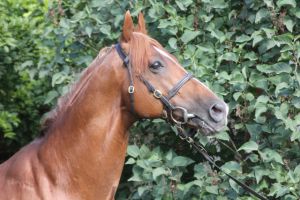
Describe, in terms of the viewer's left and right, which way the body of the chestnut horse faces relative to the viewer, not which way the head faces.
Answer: facing to the right of the viewer
